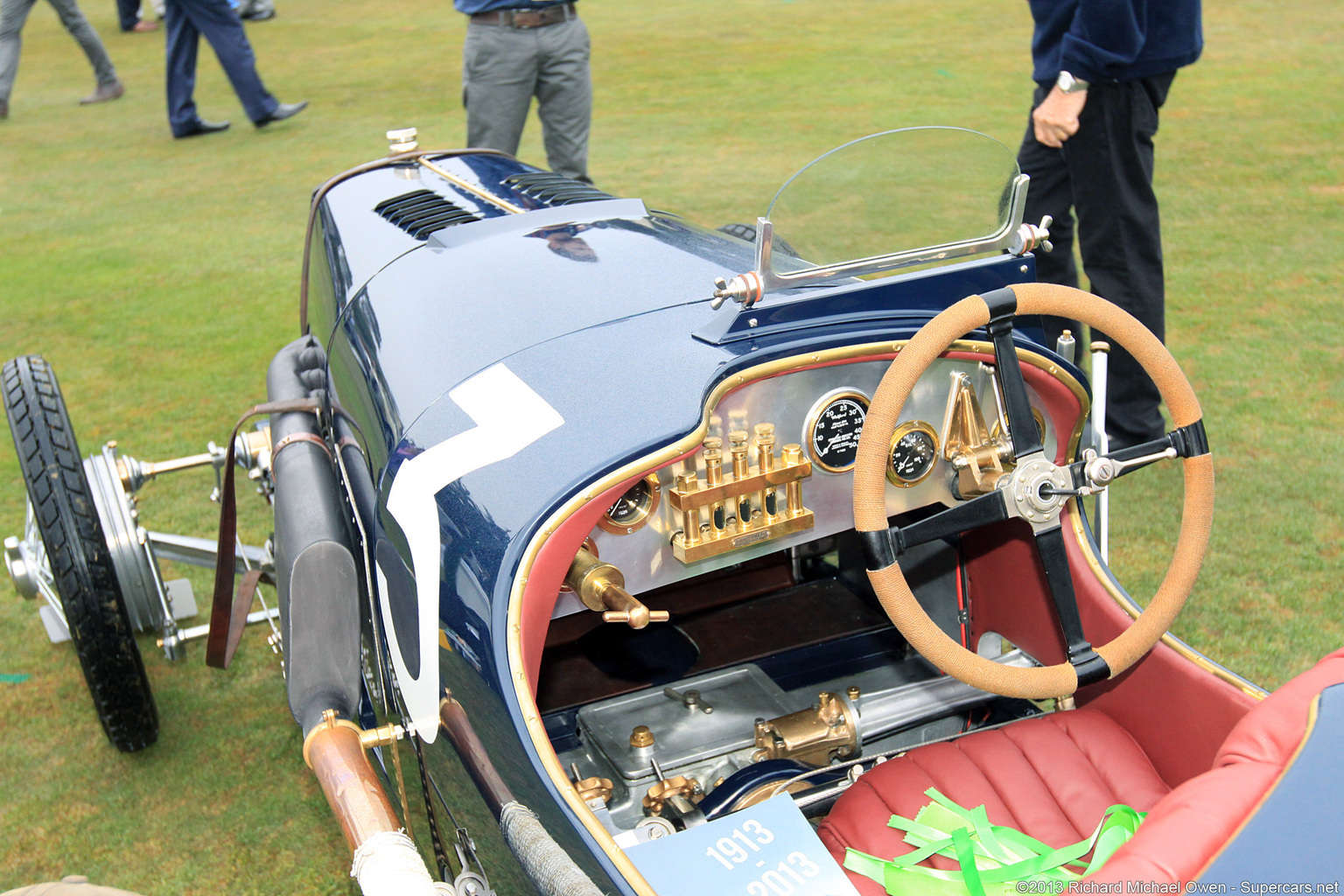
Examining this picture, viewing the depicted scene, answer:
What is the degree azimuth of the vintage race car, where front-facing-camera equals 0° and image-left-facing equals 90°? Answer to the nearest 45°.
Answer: approximately 135°
